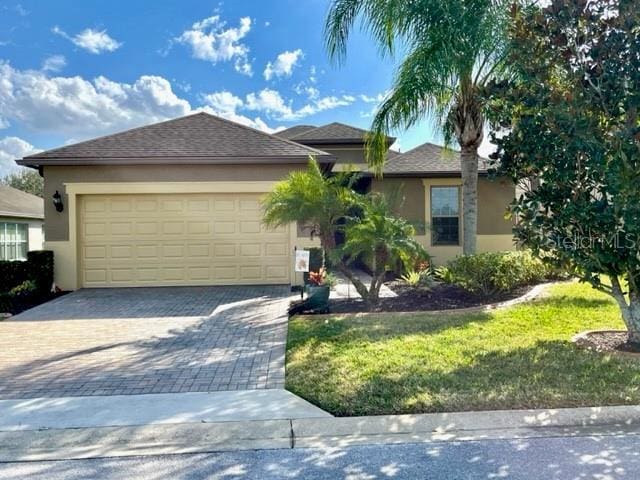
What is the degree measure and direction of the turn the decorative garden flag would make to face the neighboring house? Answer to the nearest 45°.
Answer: approximately 135° to its right

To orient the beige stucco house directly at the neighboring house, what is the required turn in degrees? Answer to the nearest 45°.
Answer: approximately 135° to its right

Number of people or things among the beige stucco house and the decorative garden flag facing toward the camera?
2

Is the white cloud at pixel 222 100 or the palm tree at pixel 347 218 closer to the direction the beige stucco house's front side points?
the palm tree

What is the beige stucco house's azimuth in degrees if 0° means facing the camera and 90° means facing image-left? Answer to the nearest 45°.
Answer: approximately 0°

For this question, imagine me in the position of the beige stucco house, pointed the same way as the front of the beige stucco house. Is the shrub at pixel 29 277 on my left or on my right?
on my right

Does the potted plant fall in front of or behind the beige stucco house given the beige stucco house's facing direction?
in front
